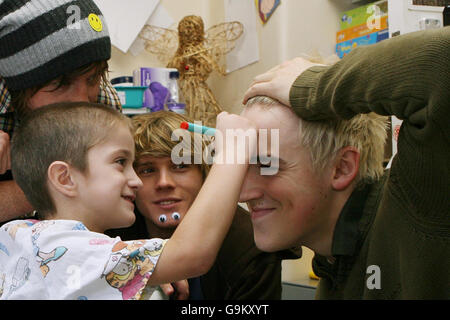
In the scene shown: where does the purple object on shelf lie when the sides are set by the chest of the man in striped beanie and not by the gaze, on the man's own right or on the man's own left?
on the man's own left

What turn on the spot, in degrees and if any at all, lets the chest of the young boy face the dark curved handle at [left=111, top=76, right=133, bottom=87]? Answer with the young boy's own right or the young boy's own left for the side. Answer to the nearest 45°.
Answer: approximately 90° to the young boy's own left

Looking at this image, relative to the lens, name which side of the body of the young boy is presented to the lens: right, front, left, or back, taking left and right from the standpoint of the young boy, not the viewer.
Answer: right

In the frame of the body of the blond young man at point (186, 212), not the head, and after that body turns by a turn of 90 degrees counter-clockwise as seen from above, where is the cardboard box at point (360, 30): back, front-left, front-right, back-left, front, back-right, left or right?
front-left

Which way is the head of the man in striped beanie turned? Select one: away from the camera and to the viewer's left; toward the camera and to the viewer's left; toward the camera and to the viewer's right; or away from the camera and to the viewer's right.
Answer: toward the camera and to the viewer's right

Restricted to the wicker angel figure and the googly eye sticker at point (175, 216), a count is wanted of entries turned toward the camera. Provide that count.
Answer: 2

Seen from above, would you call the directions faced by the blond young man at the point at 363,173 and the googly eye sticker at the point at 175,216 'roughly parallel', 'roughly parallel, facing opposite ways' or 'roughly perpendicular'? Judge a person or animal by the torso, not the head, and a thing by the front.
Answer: roughly perpendicular

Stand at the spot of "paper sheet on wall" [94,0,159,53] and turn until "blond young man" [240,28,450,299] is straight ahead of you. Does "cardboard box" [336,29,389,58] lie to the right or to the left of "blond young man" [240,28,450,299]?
left

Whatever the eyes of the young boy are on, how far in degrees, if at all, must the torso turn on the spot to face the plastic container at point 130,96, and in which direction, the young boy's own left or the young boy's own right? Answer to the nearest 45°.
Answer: approximately 90° to the young boy's own left

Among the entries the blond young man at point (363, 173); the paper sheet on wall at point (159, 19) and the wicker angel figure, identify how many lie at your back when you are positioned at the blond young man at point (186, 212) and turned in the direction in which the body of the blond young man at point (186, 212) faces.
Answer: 2

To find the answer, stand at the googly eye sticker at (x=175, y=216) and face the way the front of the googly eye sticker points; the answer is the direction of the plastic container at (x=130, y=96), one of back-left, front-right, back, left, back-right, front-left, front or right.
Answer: back
